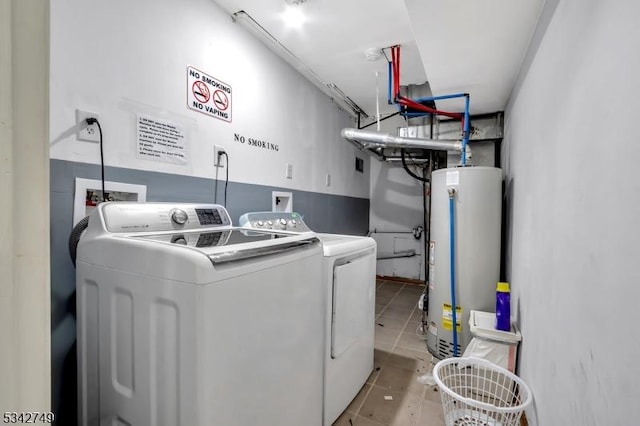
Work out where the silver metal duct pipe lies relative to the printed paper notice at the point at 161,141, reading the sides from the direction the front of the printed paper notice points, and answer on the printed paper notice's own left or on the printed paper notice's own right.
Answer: on the printed paper notice's own left

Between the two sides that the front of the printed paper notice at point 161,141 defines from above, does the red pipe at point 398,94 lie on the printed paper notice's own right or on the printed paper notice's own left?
on the printed paper notice's own left

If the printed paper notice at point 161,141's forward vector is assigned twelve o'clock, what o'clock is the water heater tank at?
The water heater tank is roughly at 11 o'clock from the printed paper notice.

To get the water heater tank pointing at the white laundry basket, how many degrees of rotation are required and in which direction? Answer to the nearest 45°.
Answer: approximately 45° to its left

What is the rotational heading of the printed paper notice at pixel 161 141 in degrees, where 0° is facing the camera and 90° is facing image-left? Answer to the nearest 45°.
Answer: approximately 315°

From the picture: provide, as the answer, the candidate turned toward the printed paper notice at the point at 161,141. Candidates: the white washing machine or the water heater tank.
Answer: the water heater tank
